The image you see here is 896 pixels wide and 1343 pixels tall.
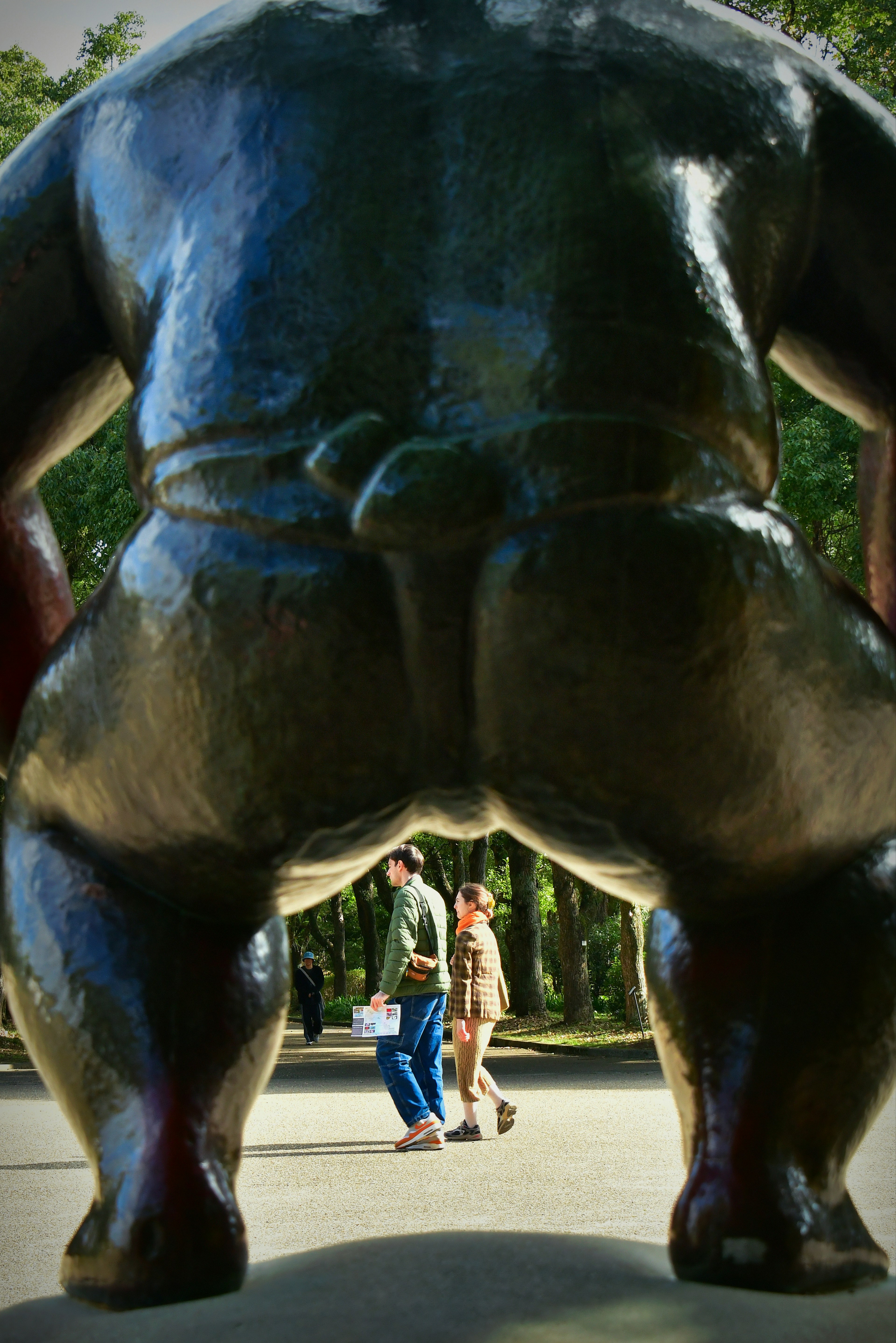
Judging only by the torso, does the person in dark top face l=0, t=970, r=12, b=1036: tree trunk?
no

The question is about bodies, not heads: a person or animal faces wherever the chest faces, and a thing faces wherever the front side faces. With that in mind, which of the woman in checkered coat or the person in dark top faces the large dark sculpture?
the person in dark top

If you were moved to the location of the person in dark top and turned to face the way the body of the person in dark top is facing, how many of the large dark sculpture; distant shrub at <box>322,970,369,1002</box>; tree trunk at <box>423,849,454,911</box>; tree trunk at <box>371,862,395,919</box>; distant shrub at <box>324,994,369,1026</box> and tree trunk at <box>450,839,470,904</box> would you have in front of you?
1

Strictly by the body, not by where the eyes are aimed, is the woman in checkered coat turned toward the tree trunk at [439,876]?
no

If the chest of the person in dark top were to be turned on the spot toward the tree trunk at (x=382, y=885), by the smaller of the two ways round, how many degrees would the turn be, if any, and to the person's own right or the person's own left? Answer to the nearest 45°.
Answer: approximately 180°

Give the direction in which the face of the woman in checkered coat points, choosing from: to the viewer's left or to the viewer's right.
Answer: to the viewer's left

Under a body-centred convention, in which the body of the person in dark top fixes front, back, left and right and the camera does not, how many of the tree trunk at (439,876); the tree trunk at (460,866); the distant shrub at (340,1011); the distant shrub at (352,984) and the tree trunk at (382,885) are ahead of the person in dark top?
0

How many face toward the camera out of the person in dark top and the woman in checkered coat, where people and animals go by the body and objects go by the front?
1

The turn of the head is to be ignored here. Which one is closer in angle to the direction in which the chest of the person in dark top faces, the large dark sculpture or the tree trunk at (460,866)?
the large dark sculpture

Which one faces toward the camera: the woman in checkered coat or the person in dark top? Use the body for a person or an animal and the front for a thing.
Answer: the person in dark top

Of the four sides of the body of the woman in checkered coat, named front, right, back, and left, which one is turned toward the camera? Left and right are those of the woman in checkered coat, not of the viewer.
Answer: left

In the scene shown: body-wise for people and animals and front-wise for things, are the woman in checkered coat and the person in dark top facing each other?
no

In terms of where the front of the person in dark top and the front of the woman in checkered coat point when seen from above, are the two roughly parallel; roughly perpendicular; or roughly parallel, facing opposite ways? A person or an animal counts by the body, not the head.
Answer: roughly perpendicular

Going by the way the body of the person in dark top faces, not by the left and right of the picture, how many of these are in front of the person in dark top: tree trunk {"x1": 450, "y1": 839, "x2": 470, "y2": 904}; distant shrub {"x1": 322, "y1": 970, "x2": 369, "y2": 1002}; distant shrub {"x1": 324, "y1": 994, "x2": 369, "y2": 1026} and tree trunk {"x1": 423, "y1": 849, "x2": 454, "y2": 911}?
0

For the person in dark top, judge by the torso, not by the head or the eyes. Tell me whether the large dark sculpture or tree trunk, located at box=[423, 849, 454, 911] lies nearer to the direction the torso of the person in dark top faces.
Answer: the large dark sculpture

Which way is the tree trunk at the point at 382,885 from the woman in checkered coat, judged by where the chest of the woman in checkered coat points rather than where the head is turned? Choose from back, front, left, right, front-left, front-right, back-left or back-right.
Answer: right

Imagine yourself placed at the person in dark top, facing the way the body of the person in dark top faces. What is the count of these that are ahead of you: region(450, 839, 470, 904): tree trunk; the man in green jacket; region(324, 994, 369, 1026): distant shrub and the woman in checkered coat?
2

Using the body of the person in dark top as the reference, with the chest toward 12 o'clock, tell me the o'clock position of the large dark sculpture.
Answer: The large dark sculpture is roughly at 12 o'clock from the person in dark top.

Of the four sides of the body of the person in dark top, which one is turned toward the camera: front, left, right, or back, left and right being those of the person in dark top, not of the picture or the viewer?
front
